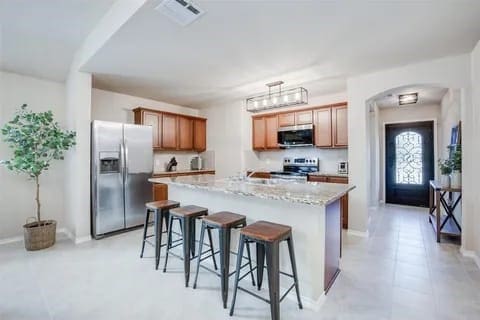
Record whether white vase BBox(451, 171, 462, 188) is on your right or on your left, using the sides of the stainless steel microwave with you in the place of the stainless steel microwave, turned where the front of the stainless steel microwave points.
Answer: on your left

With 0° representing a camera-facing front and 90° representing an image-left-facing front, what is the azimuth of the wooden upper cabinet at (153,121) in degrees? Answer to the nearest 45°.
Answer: approximately 315°

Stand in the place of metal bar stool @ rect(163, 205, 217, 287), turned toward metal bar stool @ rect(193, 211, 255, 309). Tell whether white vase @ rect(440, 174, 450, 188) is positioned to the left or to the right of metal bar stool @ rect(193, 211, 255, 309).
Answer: left

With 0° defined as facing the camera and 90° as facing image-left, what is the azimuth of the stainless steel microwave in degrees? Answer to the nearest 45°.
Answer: approximately 45°

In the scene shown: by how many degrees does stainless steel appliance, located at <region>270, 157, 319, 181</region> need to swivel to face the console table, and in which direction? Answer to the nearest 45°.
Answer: approximately 90° to its left

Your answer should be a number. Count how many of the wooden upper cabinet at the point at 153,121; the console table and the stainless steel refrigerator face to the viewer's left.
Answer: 1

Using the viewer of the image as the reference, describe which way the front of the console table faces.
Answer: facing to the left of the viewer

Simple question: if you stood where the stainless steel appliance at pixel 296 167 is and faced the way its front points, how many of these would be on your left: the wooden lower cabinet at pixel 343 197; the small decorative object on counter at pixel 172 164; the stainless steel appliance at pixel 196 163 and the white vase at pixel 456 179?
2

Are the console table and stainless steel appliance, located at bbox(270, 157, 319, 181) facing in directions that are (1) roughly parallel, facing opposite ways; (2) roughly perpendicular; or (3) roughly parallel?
roughly perpendicular

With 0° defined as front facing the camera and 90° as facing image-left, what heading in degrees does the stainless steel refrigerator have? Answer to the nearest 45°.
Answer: approximately 315°

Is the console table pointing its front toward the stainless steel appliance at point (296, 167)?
yes
